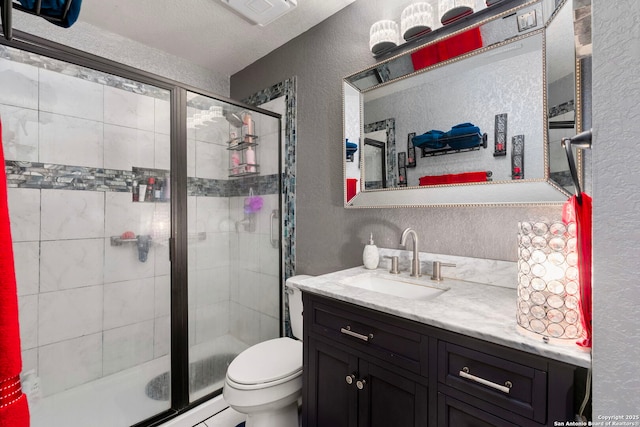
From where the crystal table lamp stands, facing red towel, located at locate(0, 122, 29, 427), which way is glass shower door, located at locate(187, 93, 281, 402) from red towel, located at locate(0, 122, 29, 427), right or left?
right

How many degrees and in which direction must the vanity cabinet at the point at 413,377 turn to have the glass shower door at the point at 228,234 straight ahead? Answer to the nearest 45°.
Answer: approximately 90° to its right

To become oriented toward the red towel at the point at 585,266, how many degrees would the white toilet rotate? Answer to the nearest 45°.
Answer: approximately 90° to its left

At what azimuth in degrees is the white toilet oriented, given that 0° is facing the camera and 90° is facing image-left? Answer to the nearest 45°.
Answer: approximately 45°

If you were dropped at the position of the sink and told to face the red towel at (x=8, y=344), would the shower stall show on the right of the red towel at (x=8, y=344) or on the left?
right
